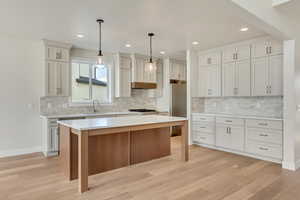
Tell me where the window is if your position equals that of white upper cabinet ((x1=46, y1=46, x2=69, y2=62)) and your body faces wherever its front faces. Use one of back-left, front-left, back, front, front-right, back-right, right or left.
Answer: back-left

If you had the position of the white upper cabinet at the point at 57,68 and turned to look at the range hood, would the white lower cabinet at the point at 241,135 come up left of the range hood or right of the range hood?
right

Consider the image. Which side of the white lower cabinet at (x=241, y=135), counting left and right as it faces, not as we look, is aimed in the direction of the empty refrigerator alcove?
right

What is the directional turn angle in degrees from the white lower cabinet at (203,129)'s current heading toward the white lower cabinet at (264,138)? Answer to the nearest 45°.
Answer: approximately 90° to its left

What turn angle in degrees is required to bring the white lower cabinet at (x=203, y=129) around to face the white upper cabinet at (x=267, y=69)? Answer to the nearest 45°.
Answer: approximately 90° to its left

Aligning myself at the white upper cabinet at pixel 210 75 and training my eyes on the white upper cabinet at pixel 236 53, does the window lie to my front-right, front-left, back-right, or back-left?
back-right

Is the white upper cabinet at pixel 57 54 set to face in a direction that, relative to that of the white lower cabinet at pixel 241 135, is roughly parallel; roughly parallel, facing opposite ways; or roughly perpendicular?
roughly perpendicular
